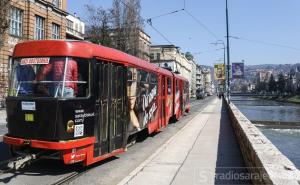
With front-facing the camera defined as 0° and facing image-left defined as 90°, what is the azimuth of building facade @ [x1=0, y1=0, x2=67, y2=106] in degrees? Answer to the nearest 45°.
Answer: approximately 315°

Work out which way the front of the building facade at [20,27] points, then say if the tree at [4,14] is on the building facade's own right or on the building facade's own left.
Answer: on the building facade's own right

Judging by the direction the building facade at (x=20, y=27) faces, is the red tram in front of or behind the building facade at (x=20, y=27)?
in front

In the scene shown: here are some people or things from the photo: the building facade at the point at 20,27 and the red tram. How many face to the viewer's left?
0

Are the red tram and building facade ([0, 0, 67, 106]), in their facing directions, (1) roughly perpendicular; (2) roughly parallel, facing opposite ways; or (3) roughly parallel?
roughly perpendicular
